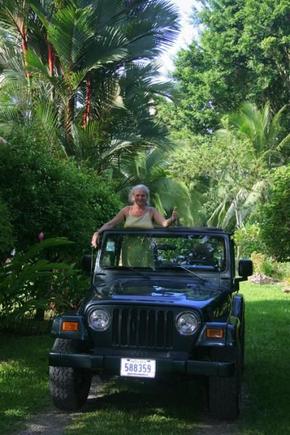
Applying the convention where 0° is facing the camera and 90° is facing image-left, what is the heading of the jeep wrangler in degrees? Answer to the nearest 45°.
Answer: approximately 0°

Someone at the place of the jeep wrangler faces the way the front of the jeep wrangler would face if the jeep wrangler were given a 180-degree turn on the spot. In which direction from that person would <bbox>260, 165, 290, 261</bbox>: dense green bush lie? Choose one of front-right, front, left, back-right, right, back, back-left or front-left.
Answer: front-right

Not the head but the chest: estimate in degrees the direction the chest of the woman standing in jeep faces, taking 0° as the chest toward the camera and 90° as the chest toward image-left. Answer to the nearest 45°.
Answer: approximately 0°

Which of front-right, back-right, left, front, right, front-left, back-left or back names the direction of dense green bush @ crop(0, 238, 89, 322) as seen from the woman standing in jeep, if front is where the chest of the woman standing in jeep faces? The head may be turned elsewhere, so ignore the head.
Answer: back-right

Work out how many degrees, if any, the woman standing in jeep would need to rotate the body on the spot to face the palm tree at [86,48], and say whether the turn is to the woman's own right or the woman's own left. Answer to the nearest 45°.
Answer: approximately 180°

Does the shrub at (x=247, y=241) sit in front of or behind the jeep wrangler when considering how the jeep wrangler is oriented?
behind

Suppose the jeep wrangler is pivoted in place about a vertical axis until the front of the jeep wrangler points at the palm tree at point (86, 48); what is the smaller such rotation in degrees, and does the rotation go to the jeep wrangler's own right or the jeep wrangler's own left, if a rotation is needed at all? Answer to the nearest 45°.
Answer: approximately 180°

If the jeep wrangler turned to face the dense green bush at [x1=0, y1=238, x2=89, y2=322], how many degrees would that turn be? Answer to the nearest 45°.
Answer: approximately 135° to its right

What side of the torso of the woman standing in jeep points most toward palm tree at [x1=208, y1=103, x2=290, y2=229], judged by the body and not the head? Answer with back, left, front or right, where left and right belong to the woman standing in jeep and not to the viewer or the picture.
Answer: back
